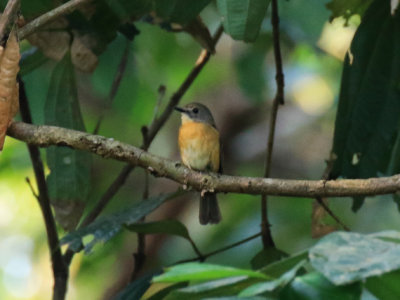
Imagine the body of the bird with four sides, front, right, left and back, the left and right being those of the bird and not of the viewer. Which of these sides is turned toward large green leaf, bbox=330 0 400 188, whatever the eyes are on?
left

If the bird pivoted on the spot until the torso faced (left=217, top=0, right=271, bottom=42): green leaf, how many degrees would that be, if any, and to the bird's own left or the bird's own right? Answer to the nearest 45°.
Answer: approximately 180°

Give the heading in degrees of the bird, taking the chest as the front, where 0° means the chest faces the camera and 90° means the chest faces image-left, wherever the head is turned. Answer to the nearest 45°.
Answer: approximately 45°

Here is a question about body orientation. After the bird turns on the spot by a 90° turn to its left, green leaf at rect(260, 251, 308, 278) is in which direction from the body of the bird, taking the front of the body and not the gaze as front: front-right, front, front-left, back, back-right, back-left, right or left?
front-right

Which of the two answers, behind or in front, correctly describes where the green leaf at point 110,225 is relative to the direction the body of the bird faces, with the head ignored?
in front

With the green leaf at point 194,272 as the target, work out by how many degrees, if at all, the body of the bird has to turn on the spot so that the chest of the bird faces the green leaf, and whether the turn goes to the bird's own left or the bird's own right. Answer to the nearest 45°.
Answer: approximately 45° to the bird's own left

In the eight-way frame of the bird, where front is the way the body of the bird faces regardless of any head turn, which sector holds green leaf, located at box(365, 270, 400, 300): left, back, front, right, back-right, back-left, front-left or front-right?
front-left
